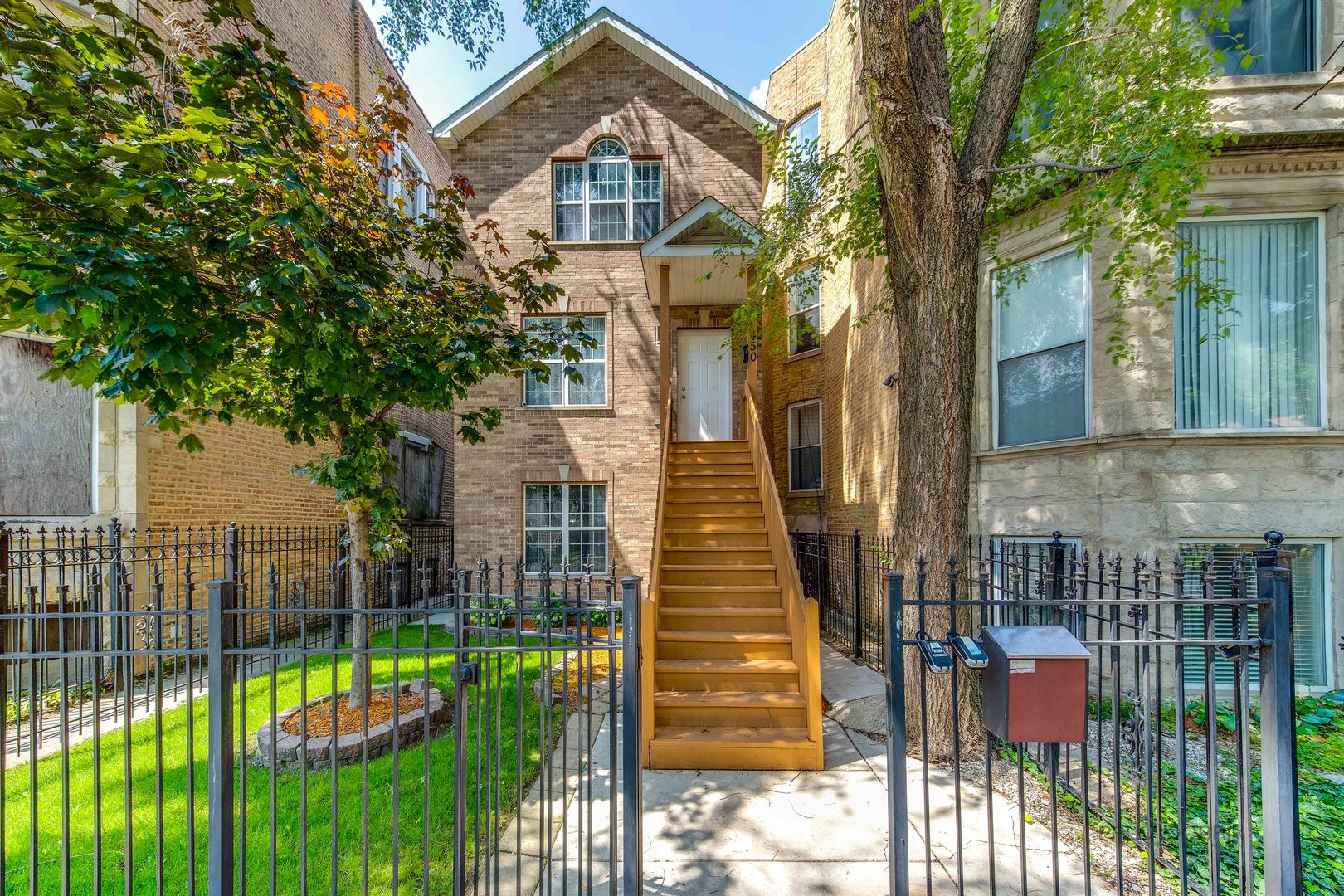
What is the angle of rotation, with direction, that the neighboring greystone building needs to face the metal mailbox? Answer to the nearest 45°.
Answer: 0° — it already faces it

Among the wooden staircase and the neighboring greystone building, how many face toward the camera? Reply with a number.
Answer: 2

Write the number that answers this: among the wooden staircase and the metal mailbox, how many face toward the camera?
2

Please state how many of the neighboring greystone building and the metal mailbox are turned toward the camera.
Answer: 2

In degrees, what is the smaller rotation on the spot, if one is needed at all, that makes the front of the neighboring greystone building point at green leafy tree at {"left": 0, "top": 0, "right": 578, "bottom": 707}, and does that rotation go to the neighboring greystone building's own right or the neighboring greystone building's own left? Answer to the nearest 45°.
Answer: approximately 45° to the neighboring greystone building's own right
